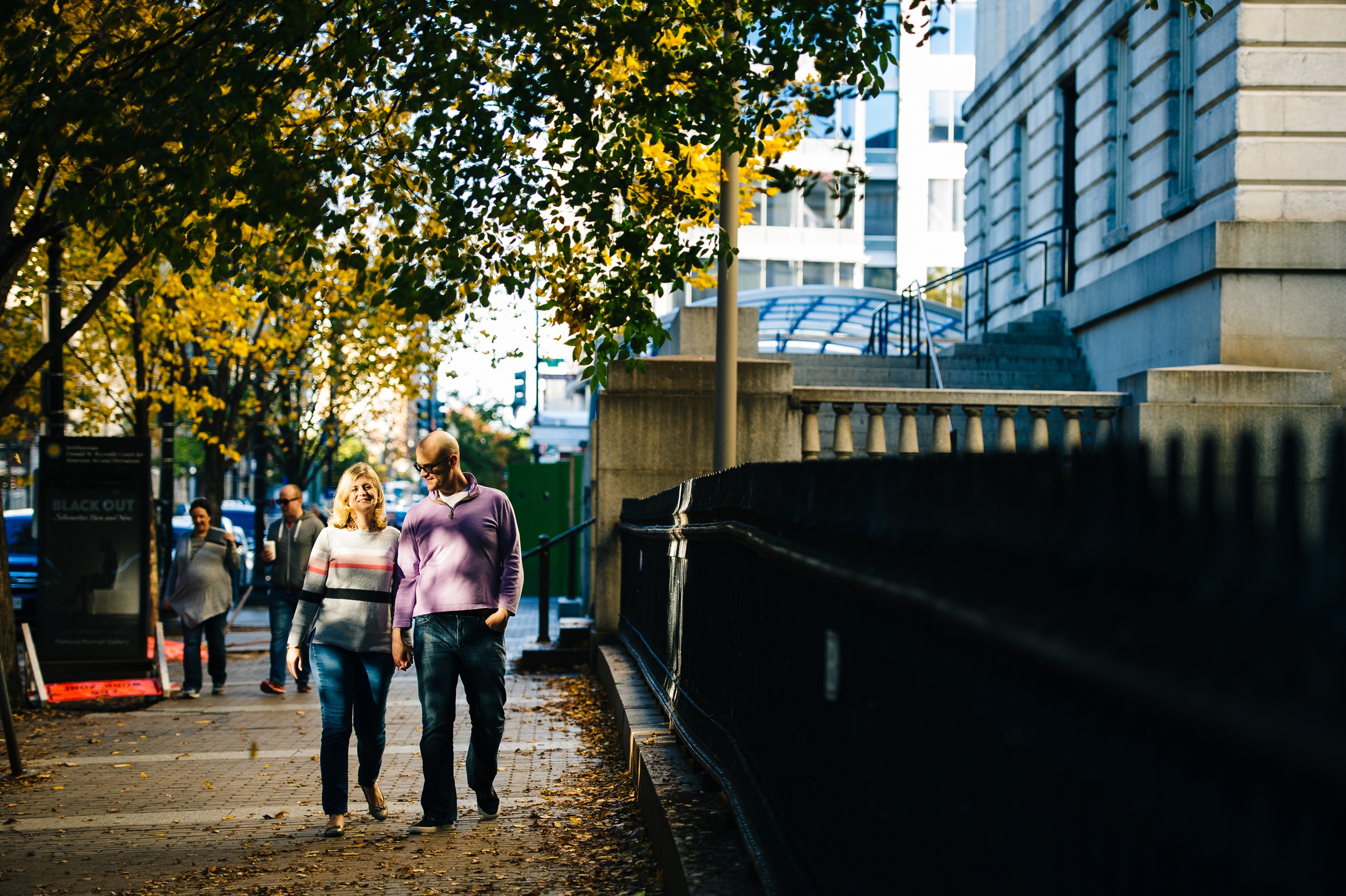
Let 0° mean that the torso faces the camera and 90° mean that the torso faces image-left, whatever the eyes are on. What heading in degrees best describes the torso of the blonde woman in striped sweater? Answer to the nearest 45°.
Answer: approximately 0°

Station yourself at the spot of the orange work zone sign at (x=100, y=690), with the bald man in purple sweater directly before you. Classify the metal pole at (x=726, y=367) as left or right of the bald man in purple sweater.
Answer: left

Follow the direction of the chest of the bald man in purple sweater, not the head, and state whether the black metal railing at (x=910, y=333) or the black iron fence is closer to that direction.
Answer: the black iron fence

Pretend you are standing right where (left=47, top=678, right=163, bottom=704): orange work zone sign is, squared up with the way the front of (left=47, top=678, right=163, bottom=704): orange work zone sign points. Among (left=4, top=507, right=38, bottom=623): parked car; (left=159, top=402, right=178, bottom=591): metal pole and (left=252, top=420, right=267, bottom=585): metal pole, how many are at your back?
3

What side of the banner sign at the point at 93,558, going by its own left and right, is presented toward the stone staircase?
left

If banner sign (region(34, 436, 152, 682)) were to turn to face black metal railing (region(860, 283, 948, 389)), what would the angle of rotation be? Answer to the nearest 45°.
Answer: approximately 135° to its left
